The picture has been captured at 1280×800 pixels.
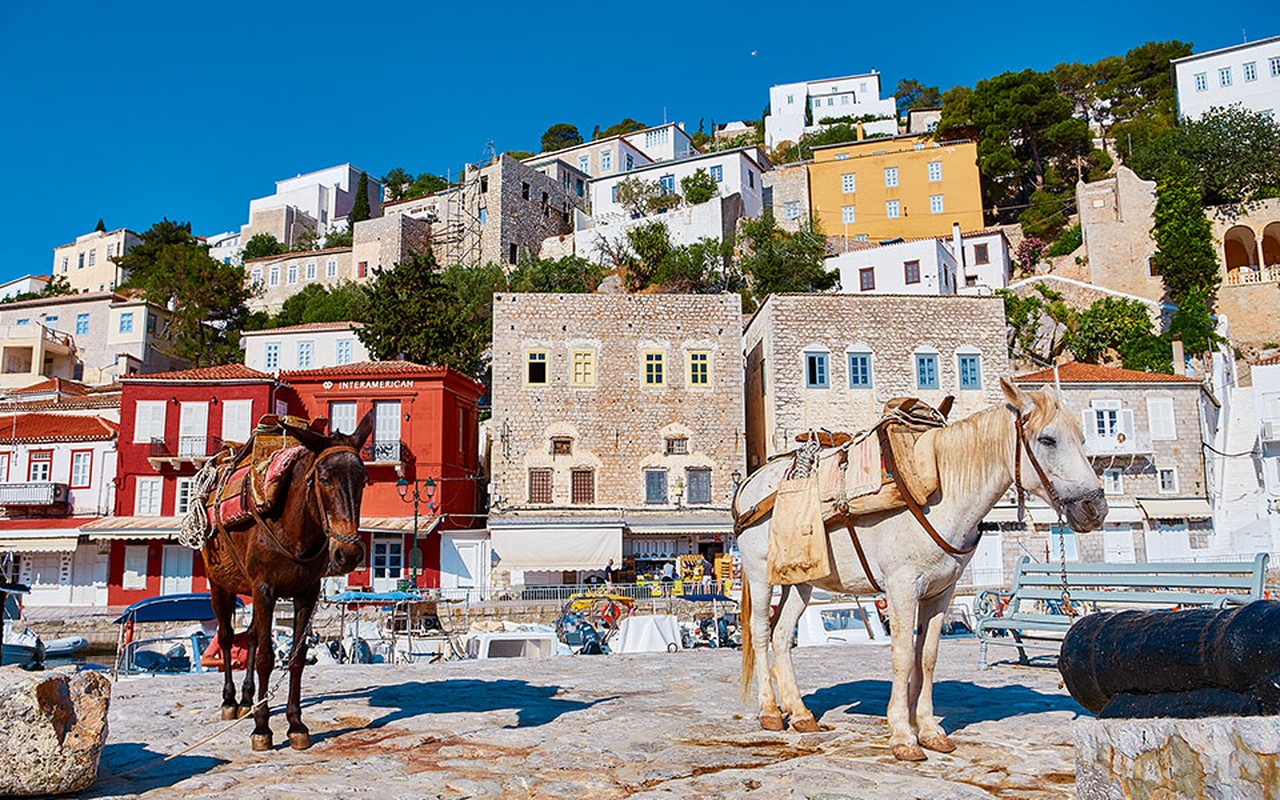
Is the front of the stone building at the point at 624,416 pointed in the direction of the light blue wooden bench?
yes

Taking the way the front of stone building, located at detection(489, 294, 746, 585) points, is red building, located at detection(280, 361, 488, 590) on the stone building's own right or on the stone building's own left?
on the stone building's own right

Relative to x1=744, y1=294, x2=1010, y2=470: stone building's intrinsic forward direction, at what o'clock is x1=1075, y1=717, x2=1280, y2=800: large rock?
The large rock is roughly at 12 o'clock from the stone building.

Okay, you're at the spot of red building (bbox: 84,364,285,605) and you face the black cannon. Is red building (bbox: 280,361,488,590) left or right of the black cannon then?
left

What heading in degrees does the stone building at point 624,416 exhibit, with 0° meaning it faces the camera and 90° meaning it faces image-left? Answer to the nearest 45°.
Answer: approximately 0°

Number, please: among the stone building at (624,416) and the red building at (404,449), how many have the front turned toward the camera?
2

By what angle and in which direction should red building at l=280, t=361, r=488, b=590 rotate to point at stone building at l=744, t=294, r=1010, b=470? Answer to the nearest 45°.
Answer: approximately 90° to its left

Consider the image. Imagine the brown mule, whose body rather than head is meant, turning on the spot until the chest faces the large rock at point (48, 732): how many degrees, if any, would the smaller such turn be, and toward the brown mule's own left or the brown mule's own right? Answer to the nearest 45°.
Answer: approximately 90° to the brown mule's own right

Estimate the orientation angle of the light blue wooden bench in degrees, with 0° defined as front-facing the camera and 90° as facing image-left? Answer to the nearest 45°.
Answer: approximately 45°
